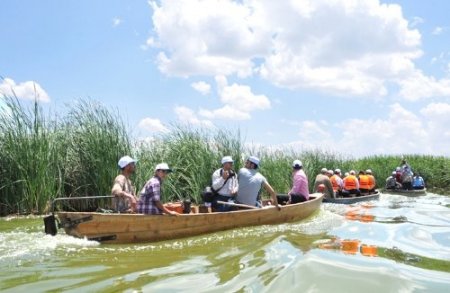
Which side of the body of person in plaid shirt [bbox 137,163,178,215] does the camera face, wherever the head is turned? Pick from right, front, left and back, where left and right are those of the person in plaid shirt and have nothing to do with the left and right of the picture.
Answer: right

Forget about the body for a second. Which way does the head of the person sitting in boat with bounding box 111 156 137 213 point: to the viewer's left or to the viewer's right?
to the viewer's right

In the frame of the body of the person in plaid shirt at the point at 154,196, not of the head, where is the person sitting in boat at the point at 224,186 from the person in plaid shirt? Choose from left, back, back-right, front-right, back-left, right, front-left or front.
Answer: front-left

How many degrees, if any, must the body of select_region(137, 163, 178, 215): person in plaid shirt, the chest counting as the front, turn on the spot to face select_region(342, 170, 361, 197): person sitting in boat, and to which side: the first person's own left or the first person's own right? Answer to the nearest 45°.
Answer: approximately 45° to the first person's own left
